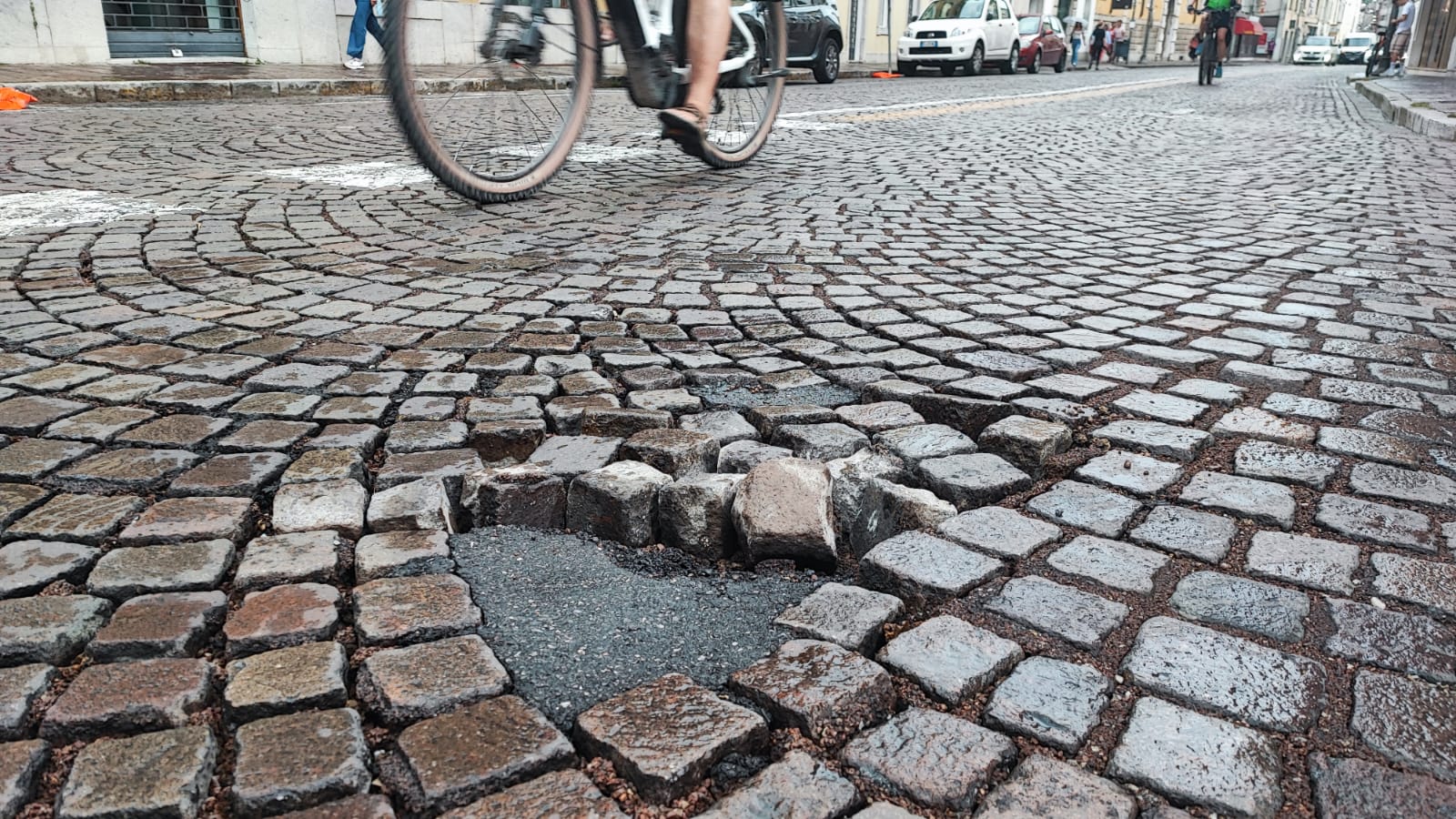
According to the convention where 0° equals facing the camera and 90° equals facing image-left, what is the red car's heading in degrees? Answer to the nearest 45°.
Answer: approximately 45°

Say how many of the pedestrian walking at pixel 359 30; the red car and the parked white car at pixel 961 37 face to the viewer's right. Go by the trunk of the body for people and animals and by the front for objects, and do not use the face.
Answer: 0

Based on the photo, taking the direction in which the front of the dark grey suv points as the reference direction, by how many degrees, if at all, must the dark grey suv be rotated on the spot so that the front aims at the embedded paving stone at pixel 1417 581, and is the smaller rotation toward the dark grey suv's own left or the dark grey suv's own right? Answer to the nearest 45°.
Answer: approximately 45° to the dark grey suv's own left

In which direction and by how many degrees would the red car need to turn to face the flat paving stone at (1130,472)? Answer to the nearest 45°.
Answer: approximately 45° to its left

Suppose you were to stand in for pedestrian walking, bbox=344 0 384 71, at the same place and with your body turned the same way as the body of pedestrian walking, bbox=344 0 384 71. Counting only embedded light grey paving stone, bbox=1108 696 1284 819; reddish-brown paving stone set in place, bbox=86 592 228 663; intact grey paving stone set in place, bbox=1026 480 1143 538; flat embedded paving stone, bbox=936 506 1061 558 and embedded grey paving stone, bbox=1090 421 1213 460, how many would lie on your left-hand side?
5

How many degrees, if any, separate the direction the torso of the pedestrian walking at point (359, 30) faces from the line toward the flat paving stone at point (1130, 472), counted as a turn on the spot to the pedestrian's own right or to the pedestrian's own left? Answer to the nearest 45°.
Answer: approximately 90° to the pedestrian's own left

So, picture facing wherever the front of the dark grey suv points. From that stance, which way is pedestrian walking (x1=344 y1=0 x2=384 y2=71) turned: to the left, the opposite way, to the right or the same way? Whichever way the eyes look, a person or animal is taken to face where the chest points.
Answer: the same way

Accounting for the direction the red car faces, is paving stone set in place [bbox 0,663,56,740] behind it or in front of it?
in front

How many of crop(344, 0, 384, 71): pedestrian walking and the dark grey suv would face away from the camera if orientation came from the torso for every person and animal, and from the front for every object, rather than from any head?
0

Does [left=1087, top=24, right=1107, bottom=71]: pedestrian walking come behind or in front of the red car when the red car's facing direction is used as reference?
behind

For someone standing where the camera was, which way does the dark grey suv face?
facing the viewer and to the left of the viewer

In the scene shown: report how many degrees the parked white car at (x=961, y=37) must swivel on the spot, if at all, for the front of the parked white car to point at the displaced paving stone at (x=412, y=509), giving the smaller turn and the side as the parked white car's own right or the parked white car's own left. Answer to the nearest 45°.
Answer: approximately 45° to the parked white car's own left

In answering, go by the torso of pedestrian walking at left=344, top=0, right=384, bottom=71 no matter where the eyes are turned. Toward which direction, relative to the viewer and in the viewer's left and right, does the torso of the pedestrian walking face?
facing to the left of the viewer

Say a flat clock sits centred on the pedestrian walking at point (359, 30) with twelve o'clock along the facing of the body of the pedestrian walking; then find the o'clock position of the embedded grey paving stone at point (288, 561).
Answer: The embedded grey paving stone is roughly at 9 o'clock from the pedestrian walking.

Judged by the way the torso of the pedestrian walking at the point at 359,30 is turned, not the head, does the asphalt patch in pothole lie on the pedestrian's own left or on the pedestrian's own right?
on the pedestrian's own left

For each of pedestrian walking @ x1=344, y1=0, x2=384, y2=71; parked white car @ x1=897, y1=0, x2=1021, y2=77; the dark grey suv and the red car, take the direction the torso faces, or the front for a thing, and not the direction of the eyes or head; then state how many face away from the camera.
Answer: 0

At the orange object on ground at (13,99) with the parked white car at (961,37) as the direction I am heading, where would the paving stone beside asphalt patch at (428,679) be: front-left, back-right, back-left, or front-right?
back-right

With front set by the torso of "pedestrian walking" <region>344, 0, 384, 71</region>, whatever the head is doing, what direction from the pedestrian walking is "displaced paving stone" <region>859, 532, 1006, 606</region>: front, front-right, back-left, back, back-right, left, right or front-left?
left

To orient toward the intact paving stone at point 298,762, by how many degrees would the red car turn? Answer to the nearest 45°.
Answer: approximately 45° to its left
